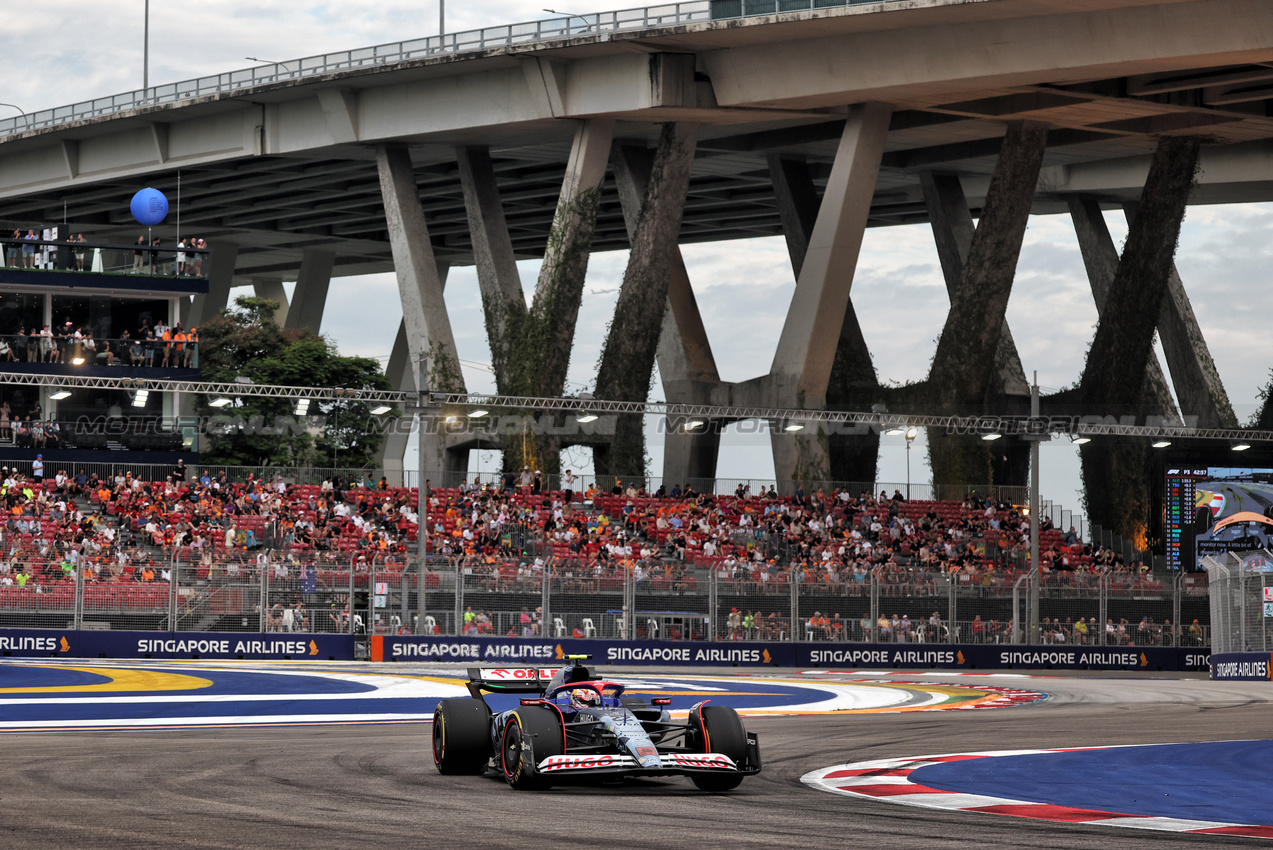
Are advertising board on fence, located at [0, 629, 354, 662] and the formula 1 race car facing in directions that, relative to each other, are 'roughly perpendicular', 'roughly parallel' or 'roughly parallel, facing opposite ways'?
roughly parallel

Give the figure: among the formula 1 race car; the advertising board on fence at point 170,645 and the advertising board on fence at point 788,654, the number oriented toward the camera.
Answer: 3

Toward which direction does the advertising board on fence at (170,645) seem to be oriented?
toward the camera

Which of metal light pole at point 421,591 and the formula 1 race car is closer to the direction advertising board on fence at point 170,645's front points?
the formula 1 race car

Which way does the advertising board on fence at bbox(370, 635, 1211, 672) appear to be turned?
toward the camera

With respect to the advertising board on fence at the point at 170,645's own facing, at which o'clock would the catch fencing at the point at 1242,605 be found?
The catch fencing is roughly at 10 o'clock from the advertising board on fence.

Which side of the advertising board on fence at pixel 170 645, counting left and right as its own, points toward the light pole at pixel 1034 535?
left

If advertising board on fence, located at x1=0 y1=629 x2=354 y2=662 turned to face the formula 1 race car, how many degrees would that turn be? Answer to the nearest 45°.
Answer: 0° — it already faces it

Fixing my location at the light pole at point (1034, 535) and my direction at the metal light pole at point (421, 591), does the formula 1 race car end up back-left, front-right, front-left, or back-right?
front-left

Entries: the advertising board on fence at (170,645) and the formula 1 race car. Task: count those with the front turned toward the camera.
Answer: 2

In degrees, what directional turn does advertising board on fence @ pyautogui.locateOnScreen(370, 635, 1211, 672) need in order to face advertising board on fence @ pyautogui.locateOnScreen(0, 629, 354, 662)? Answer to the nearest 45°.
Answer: approximately 90° to its right

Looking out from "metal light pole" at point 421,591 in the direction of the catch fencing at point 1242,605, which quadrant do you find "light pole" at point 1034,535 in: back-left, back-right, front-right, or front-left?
front-left
